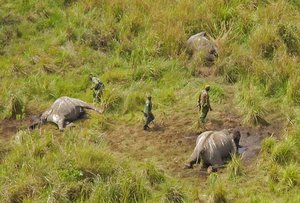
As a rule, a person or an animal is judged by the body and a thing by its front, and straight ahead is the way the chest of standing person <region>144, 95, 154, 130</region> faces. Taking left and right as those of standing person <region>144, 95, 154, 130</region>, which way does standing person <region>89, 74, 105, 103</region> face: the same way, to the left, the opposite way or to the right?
the opposite way

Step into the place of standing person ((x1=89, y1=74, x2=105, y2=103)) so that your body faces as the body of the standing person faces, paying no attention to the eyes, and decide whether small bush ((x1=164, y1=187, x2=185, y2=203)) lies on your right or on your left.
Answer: on your left

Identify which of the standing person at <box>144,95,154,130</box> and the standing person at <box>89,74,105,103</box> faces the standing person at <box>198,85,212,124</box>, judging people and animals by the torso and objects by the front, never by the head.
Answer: the standing person at <box>144,95,154,130</box>
